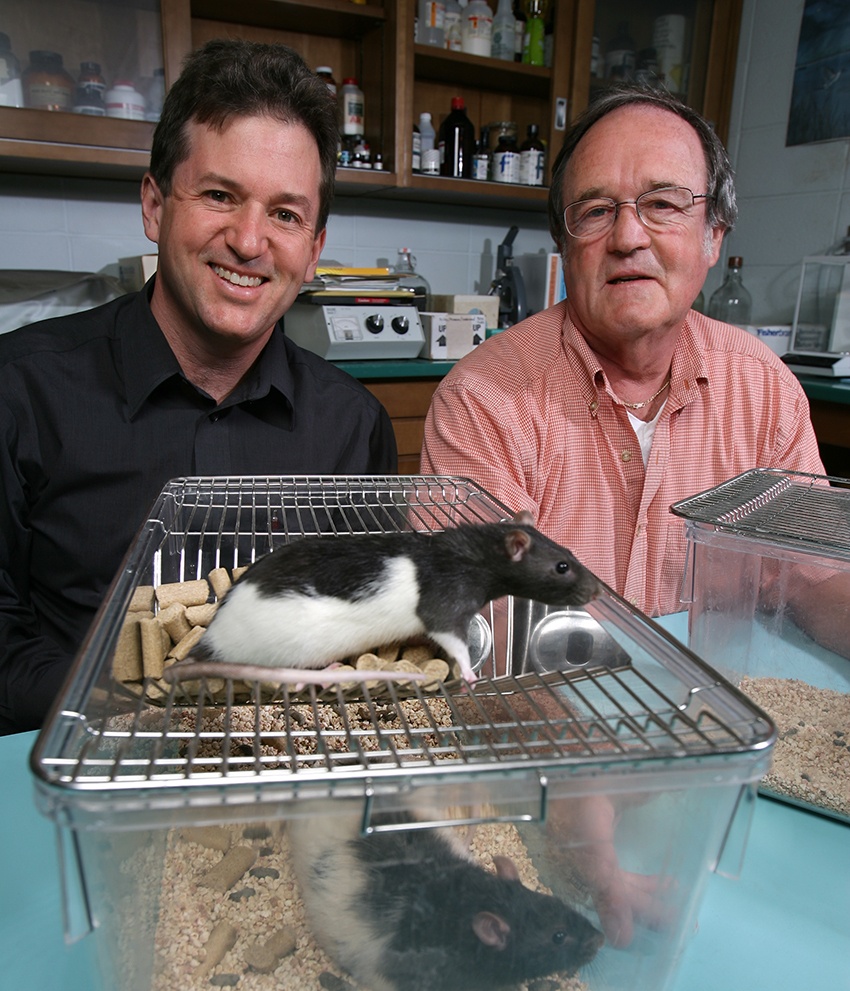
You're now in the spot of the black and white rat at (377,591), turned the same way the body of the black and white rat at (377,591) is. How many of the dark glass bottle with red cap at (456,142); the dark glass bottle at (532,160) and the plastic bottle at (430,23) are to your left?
3

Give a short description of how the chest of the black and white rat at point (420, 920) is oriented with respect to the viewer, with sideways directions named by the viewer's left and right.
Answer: facing to the right of the viewer

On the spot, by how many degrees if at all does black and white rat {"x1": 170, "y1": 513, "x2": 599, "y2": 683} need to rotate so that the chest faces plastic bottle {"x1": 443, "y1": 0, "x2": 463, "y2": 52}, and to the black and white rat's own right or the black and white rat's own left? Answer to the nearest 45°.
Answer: approximately 90° to the black and white rat's own left

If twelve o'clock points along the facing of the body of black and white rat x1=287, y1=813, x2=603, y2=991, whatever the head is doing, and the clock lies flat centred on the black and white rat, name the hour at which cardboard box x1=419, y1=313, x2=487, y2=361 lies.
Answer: The cardboard box is roughly at 9 o'clock from the black and white rat.

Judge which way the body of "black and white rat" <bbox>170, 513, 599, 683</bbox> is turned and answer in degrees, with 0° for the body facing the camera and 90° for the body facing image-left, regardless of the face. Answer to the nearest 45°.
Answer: approximately 270°

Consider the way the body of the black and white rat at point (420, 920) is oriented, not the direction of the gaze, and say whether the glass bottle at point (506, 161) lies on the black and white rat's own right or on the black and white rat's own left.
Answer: on the black and white rat's own left

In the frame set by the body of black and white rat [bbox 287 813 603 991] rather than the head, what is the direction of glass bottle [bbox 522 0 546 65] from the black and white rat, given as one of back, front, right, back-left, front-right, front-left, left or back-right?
left

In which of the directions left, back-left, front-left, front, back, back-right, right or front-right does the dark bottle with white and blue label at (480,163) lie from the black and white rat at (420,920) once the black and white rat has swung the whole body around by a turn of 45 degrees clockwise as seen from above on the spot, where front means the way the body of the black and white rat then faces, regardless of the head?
back-left

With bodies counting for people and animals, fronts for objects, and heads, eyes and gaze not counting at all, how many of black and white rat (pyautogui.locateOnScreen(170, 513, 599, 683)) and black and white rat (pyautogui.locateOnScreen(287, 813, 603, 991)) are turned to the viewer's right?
2

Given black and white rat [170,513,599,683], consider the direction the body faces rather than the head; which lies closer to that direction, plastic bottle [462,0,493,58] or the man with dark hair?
the plastic bottle

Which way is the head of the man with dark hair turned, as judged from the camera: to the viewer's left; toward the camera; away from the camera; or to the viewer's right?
toward the camera

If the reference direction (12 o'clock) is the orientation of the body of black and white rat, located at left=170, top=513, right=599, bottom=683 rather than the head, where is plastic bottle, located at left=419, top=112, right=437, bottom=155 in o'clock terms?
The plastic bottle is roughly at 9 o'clock from the black and white rat.

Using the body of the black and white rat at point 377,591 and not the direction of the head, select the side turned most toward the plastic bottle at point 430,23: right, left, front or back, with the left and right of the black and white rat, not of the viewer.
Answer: left

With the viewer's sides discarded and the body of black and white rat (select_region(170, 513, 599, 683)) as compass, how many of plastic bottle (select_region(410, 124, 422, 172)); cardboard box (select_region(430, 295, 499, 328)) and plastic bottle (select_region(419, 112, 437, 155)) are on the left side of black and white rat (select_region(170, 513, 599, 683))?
3

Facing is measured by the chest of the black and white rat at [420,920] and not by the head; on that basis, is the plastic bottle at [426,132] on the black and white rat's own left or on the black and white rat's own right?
on the black and white rat's own left

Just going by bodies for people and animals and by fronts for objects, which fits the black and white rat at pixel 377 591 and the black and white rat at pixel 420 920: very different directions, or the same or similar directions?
same or similar directions
